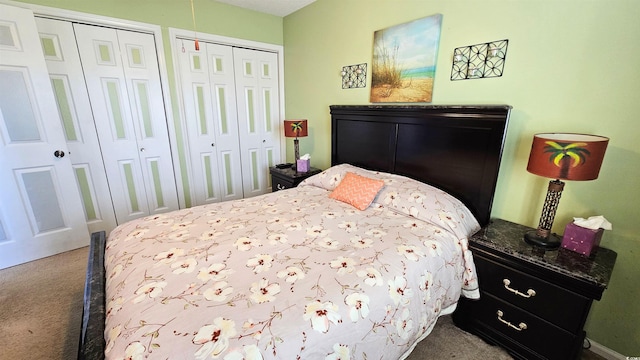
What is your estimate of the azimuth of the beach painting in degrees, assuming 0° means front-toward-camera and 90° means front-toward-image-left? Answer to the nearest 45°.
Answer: approximately 45°

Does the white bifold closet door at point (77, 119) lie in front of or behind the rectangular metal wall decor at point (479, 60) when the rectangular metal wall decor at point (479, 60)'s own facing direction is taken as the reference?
in front

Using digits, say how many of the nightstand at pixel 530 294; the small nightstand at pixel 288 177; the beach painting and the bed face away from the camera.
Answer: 0

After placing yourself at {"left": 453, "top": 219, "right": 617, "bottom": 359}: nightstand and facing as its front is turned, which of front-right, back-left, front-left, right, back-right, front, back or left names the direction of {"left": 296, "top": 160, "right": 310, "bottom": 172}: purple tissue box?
front-right

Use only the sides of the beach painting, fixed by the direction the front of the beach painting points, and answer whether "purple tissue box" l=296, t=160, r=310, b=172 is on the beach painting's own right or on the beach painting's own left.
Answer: on the beach painting's own right

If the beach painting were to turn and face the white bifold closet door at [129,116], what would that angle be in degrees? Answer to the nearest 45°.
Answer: approximately 45° to its right

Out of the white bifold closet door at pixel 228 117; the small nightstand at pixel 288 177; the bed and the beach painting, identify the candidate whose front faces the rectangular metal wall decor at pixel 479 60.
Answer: the white bifold closet door

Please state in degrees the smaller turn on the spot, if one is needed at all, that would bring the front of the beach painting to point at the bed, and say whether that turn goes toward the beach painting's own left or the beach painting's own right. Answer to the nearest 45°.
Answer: approximately 45° to the beach painting's own left

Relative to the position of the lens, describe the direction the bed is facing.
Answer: facing the viewer and to the left of the viewer

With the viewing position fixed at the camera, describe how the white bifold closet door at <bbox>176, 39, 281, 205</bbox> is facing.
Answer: facing the viewer and to the right of the viewer

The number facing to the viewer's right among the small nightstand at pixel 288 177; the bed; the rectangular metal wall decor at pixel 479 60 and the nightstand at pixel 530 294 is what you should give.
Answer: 0

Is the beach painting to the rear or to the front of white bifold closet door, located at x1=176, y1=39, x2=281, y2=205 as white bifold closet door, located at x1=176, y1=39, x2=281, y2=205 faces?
to the front

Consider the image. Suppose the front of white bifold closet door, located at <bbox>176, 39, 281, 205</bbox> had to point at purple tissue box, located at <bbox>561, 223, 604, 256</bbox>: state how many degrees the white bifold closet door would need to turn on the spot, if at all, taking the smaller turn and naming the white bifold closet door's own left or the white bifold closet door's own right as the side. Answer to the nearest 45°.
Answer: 0° — it already faces it

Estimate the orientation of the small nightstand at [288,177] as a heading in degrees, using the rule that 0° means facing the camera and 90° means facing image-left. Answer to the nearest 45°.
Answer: approximately 45°

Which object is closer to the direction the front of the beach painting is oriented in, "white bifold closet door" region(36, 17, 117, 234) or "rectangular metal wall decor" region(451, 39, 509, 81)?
the white bifold closet door

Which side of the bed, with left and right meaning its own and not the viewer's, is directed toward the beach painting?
back
